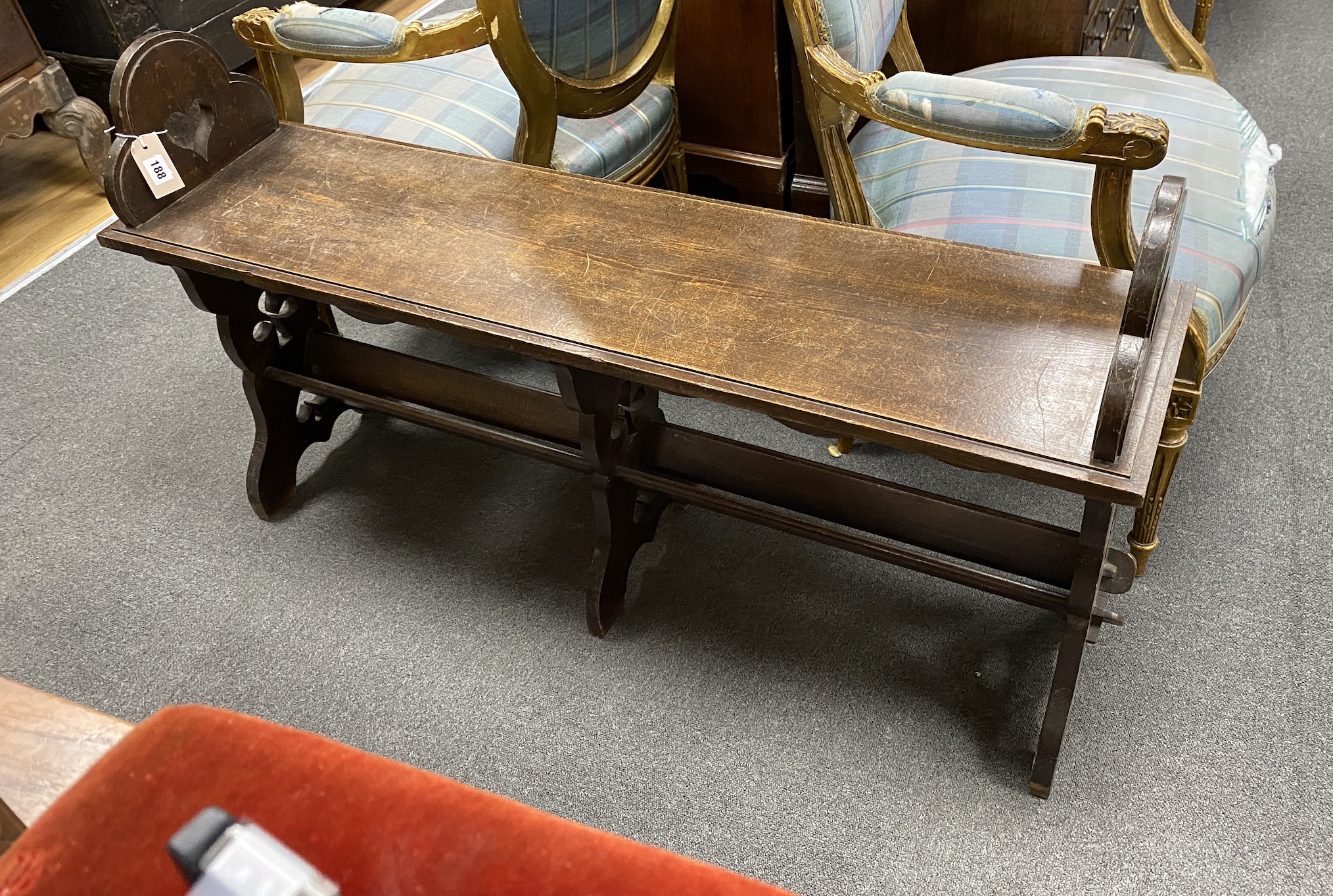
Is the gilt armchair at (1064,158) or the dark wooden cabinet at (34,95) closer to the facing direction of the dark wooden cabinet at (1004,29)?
the gilt armchair

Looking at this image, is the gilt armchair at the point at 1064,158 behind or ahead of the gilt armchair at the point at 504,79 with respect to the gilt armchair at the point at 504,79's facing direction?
behind

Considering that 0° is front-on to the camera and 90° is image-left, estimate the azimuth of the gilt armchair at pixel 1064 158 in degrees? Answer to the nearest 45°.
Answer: approximately 315°
